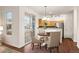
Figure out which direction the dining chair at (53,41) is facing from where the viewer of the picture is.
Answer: facing away from the viewer and to the left of the viewer
